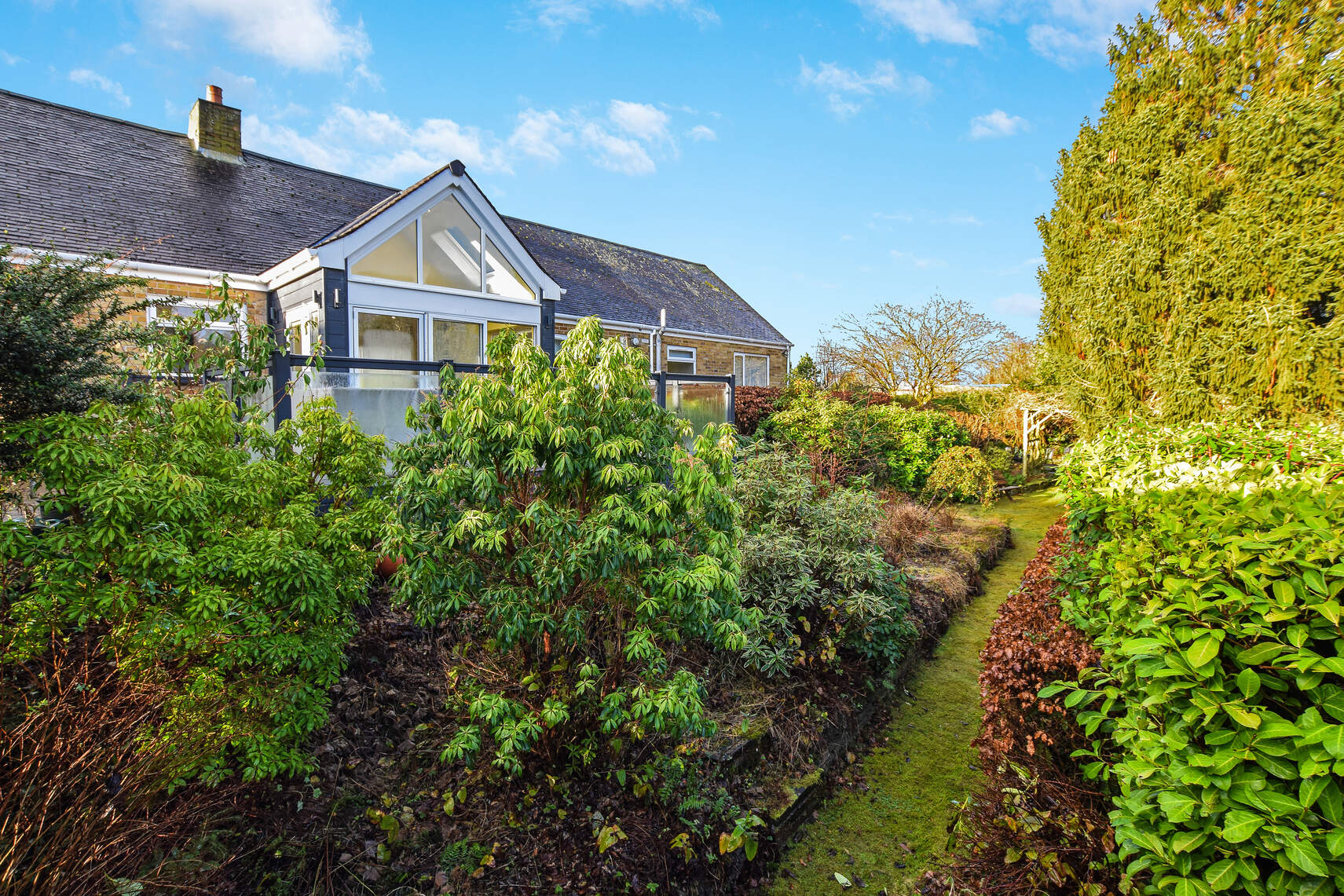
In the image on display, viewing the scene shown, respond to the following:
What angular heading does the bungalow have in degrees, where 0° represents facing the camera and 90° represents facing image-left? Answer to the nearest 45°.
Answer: approximately 315°

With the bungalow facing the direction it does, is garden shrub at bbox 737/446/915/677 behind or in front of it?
in front

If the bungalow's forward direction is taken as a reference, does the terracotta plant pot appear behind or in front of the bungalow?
in front

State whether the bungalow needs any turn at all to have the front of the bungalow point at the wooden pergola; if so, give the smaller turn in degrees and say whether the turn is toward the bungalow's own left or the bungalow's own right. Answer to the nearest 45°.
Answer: approximately 45° to the bungalow's own left

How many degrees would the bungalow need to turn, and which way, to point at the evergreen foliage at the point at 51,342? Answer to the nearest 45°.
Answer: approximately 45° to its right

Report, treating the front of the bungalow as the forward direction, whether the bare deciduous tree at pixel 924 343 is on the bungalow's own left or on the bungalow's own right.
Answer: on the bungalow's own left

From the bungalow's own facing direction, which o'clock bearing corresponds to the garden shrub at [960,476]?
The garden shrub is roughly at 11 o'clock from the bungalow.
